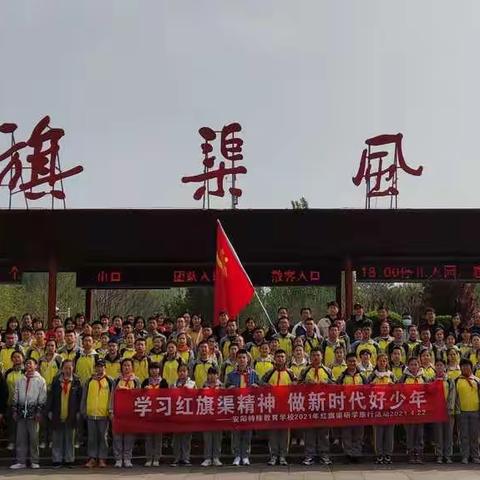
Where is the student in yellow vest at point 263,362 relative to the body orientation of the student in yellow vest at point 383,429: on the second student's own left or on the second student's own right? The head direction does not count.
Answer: on the second student's own right

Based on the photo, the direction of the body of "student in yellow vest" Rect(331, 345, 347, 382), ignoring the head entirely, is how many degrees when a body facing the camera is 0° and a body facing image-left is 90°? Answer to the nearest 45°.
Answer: approximately 0°

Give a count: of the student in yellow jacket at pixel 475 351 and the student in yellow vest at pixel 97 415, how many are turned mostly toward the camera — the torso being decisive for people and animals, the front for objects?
2

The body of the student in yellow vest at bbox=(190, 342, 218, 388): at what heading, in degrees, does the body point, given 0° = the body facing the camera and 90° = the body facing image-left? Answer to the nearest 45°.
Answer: approximately 0°

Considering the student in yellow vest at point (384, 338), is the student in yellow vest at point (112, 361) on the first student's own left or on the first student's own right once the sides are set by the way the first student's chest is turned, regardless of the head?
on the first student's own right

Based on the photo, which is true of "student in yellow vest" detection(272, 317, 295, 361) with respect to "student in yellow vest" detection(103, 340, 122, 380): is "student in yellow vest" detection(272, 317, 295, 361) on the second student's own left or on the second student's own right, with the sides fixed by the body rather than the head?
on the second student's own left

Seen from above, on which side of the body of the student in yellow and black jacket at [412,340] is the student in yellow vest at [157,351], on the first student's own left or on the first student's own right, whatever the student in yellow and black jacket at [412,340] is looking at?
on the first student's own right

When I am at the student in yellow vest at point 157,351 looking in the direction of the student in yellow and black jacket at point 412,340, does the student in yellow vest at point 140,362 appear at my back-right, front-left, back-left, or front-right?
back-right
